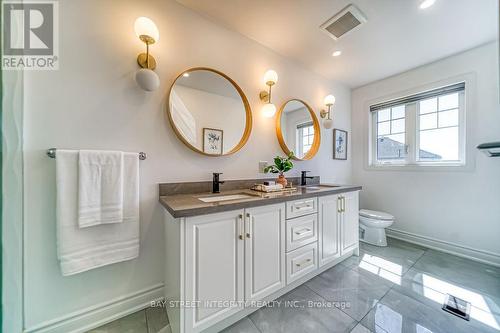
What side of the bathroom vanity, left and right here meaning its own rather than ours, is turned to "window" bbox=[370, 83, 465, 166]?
left

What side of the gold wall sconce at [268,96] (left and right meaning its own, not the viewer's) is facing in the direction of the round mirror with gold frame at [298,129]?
left

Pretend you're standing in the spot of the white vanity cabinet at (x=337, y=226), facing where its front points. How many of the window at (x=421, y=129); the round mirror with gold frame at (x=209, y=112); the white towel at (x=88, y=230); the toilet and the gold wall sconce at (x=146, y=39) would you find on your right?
3

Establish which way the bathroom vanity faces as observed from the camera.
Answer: facing the viewer and to the right of the viewer

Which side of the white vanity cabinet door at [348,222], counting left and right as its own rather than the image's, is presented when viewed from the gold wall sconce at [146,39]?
right

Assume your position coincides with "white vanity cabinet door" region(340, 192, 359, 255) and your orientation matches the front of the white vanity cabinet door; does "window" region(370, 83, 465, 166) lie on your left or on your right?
on your left

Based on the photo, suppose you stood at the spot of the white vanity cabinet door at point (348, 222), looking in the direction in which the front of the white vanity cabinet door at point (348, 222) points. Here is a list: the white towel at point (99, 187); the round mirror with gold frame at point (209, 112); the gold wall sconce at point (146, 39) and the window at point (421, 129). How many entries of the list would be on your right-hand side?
3
